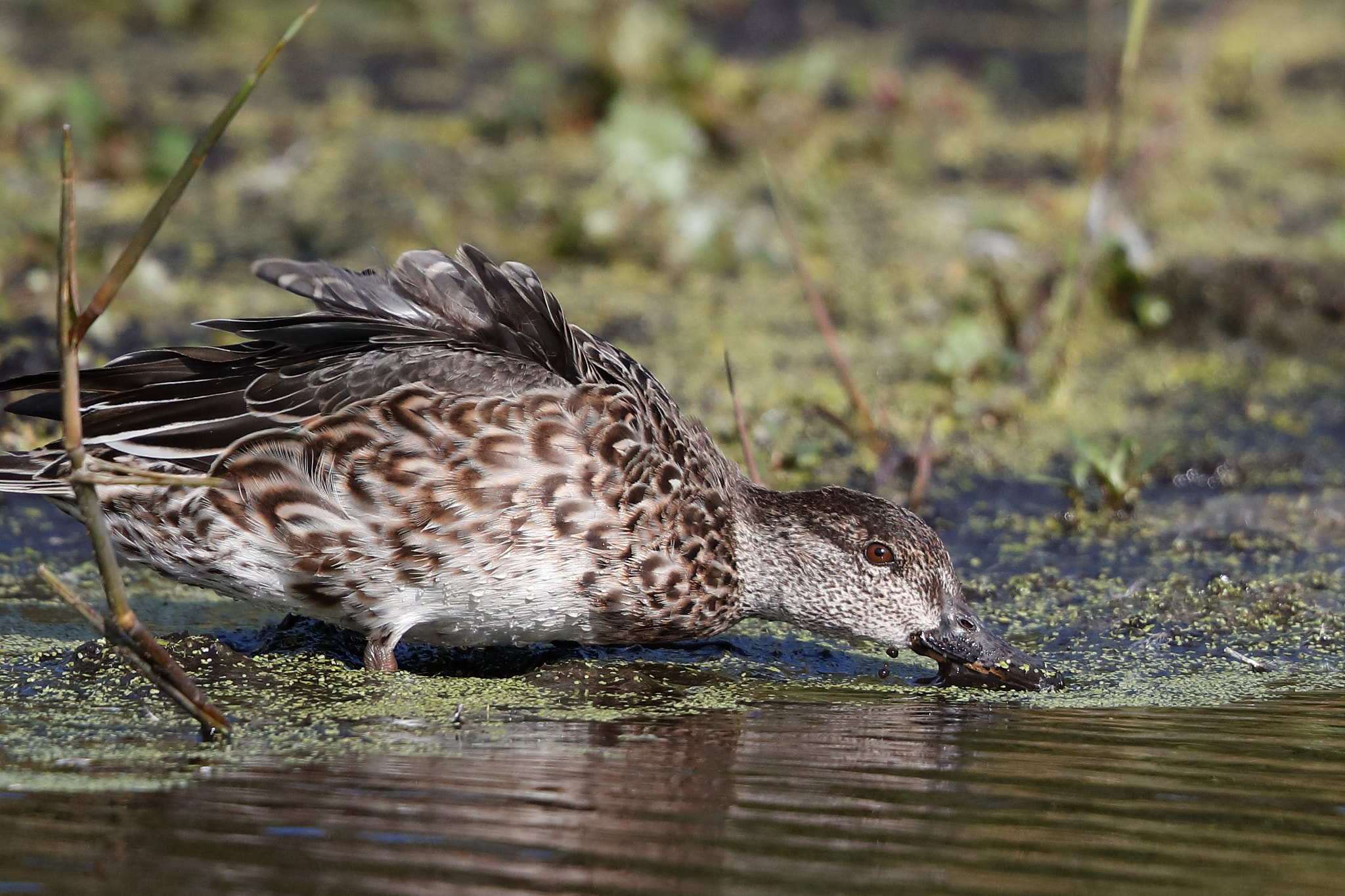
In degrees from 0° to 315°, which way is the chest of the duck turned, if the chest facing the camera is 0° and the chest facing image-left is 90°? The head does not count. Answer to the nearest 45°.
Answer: approximately 270°

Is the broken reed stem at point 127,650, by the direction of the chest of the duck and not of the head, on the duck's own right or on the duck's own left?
on the duck's own right

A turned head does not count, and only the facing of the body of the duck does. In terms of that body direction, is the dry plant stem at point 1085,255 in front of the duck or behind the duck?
in front

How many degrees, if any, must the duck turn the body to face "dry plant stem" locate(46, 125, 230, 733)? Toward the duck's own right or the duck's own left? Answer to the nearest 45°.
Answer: approximately 135° to the duck's own right

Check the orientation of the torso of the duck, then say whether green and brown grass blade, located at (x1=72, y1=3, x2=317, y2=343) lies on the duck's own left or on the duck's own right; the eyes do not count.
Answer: on the duck's own right

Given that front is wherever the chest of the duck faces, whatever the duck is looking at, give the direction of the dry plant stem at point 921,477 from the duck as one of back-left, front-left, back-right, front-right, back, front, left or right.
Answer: front-left
